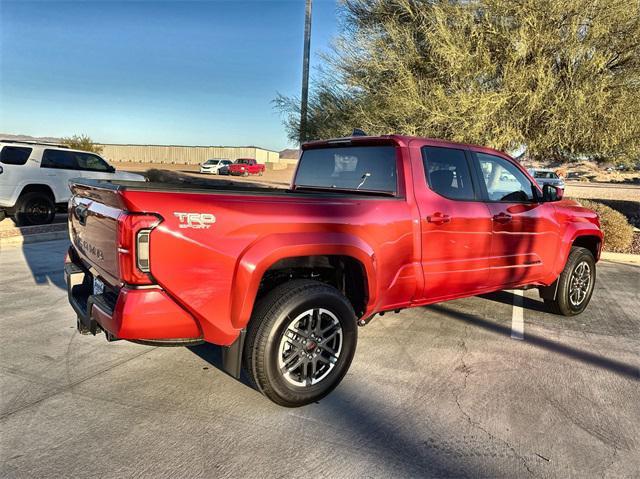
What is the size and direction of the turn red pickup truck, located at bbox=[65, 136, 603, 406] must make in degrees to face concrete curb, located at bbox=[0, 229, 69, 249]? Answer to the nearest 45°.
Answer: approximately 90° to its left

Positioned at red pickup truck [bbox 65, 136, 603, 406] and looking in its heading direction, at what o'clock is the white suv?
The white suv is roughly at 9 o'clock from the red pickup truck.

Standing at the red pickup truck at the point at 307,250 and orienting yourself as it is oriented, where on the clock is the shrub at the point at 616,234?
The shrub is roughly at 12 o'clock from the red pickup truck.

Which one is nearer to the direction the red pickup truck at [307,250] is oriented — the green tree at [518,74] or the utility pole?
the green tree

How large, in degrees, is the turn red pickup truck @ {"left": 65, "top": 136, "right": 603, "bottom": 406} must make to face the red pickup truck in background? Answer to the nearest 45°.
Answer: approximately 45° to its left

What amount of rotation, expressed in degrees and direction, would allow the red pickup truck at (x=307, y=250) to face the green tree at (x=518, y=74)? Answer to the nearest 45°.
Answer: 0° — it already faces it

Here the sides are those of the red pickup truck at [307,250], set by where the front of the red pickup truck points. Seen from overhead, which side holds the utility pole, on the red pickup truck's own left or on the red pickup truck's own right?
on the red pickup truck's own left

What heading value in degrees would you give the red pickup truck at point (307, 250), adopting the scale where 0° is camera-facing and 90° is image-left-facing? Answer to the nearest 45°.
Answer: approximately 225°

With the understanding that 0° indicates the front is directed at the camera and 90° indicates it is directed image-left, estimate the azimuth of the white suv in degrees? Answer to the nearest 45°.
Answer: approximately 225°
